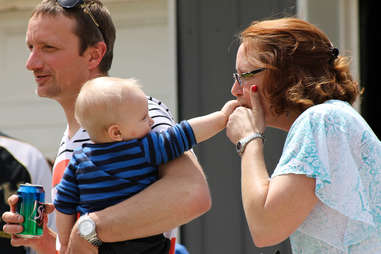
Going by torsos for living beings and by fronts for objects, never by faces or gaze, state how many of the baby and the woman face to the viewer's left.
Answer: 1

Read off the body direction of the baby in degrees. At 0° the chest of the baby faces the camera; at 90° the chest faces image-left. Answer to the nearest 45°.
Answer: approximately 225°

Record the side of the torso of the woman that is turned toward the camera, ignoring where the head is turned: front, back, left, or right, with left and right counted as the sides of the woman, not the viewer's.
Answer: left

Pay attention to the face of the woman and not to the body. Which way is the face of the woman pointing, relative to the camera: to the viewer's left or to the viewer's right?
to the viewer's left
